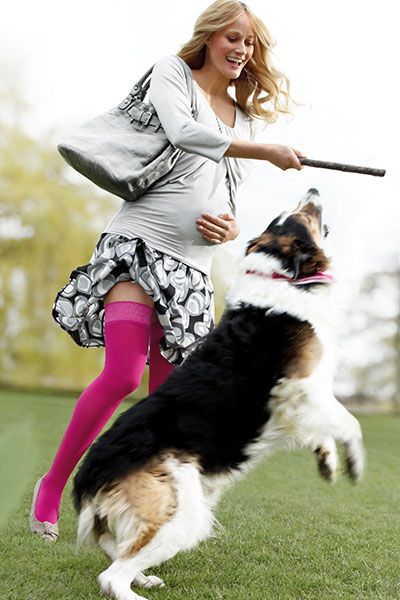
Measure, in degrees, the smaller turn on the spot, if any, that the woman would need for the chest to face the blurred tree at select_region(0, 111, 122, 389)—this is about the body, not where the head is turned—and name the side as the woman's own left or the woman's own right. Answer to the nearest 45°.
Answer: approximately 135° to the woman's own left

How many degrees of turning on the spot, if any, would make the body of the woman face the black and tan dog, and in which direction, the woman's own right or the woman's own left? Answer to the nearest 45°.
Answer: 0° — they already face it

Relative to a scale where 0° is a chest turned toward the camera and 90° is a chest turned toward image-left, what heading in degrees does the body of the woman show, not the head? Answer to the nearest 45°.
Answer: approximately 315°

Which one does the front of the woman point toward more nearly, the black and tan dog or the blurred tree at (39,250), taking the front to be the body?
the black and tan dog
